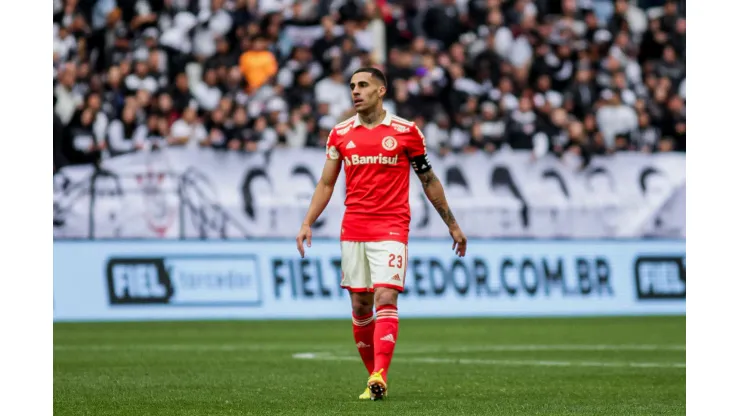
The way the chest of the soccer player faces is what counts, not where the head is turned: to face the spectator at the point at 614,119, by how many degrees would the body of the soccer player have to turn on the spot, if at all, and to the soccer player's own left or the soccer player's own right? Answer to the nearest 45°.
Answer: approximately 180°

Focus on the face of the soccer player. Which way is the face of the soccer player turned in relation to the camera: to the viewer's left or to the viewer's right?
to the viewer's left

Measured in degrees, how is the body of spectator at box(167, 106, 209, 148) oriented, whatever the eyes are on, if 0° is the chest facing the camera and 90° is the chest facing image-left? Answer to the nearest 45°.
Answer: approximately 0°

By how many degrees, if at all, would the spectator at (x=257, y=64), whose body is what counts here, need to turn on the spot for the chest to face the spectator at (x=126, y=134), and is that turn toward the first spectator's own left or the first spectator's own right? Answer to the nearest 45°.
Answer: approximately 45° to the first spectator's own right

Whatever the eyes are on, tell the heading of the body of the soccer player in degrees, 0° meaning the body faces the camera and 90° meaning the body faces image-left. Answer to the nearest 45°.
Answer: approximately 0°

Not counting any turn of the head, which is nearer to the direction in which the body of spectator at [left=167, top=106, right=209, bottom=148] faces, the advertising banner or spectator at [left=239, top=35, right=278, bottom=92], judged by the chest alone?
the advertising banner
